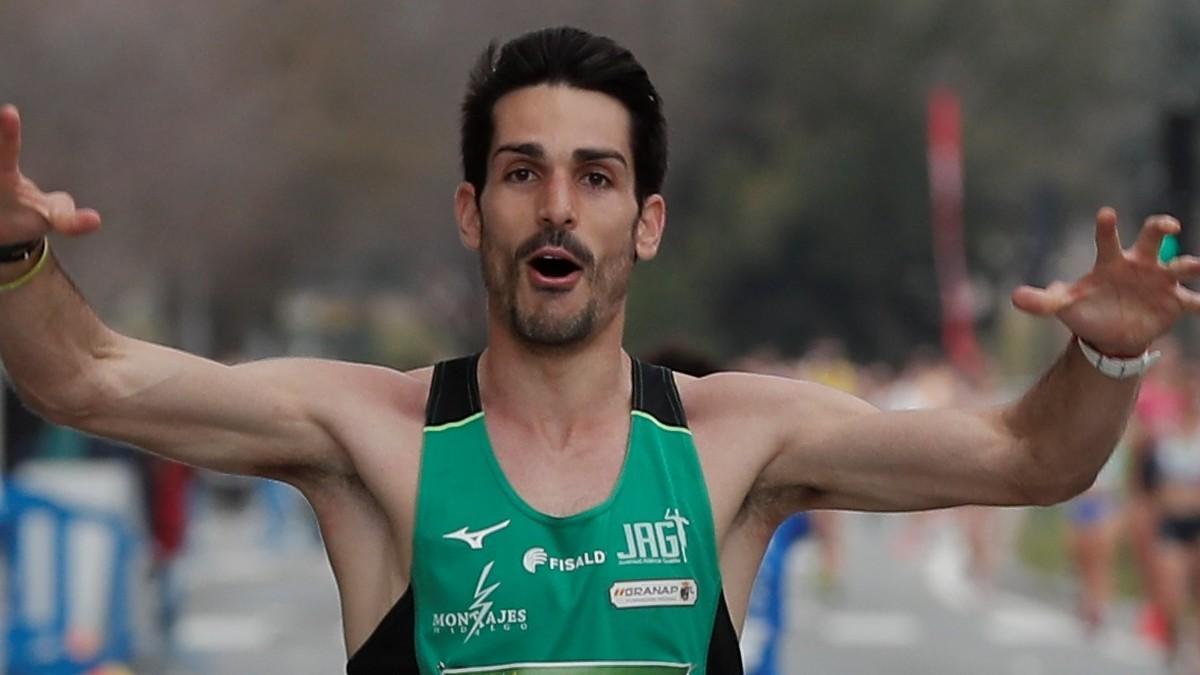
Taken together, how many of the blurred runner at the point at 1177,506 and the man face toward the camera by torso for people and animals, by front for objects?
2

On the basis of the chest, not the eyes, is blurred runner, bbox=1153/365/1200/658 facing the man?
yes

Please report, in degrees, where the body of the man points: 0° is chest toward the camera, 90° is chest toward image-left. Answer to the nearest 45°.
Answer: approximately 0°

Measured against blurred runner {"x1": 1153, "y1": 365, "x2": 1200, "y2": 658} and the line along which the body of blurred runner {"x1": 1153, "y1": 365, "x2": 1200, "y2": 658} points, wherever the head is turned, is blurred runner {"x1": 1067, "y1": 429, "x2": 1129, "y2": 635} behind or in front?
behind

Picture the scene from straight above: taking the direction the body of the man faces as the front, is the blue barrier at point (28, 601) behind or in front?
behind

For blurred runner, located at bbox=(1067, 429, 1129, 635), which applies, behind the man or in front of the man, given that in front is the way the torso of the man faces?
behind

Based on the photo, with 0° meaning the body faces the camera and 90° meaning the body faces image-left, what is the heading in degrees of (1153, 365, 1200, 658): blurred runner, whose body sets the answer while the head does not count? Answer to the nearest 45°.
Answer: approximately 0°
